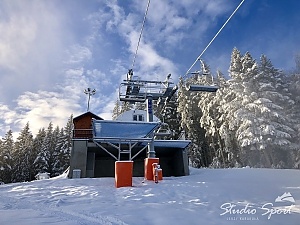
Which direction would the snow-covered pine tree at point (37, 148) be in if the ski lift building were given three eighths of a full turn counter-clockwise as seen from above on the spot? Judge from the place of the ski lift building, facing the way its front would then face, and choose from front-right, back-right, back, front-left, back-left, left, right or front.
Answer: left

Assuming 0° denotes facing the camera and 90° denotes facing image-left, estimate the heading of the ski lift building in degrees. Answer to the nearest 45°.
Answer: approximately 0°

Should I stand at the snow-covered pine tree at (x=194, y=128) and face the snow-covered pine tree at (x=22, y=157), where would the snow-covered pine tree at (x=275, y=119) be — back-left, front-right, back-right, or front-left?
back-left

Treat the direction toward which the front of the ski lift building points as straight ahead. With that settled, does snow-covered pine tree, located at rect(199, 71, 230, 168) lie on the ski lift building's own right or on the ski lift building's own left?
on the ski lift building's own left

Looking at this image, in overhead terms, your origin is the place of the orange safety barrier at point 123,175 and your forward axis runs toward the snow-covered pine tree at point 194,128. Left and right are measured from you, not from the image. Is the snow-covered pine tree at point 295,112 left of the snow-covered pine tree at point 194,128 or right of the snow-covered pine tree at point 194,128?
right

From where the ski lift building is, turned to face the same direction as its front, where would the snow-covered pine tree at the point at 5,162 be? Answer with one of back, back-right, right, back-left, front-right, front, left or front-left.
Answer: back-right

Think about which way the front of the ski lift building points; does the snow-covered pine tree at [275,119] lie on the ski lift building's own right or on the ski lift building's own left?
on the ski lift building's own left

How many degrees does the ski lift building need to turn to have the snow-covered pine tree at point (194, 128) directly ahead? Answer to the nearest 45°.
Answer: approximately 135° to its left

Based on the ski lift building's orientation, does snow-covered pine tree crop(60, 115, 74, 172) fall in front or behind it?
behind

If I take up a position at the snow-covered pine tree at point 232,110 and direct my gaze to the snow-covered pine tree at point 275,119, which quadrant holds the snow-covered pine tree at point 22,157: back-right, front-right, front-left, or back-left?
back-right

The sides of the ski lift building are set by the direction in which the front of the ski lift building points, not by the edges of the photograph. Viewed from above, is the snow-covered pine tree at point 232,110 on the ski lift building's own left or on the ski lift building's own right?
on the ski lift building's own left

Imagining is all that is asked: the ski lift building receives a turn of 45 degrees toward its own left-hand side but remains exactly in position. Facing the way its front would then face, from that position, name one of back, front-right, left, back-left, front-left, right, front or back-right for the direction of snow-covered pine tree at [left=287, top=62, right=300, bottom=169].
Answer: front-left

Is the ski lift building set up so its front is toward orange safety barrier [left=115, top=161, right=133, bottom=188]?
yes
